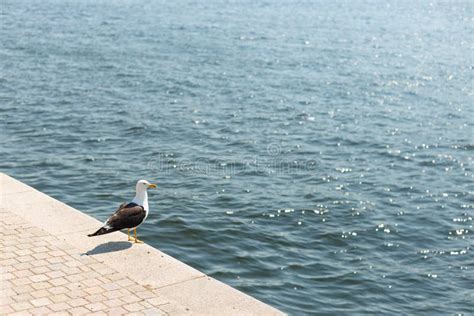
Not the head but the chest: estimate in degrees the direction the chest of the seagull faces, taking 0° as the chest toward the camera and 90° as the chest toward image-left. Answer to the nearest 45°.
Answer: approximately 270°
